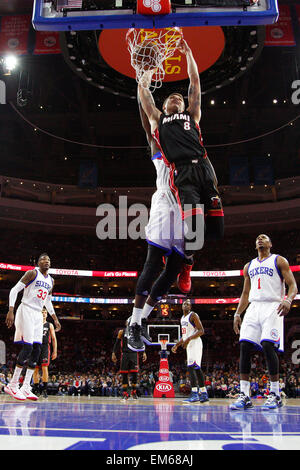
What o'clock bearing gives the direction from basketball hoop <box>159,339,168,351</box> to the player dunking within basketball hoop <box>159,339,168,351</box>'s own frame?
The player dunking is roughly at 12 o'clock from the basketball hoop.

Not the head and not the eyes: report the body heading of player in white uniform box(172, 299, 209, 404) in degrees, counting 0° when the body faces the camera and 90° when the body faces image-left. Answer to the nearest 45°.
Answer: approximately 45°

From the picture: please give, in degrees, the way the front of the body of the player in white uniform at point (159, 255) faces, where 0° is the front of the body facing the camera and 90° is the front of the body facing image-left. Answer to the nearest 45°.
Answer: approximately 315°

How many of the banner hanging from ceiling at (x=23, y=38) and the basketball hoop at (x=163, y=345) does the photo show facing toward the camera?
2

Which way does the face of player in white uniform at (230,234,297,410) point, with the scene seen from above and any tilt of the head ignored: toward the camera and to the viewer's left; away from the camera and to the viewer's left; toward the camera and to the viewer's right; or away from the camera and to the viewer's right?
toward the camera and to the viewer's left

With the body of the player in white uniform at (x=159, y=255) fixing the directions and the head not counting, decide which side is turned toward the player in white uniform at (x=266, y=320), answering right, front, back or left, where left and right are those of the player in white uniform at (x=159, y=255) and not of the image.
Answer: left

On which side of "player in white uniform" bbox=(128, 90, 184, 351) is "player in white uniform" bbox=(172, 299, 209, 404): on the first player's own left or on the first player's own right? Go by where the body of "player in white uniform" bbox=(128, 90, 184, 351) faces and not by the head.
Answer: on the first player's own left

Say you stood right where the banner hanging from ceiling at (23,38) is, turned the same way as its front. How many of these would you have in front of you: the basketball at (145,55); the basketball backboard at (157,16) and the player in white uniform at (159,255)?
3

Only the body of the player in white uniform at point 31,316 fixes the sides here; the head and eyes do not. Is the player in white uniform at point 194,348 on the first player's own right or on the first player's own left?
on the first player's own left

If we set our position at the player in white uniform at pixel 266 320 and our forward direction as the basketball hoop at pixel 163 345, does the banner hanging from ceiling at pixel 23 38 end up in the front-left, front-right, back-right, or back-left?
front-left

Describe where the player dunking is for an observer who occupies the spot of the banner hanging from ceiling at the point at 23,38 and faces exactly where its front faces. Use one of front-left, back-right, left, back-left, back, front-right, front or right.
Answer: front

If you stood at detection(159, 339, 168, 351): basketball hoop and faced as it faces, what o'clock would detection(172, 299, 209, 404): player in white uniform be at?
The player in white uniform is roughly at 12 o'clock from the basketball hoop.
